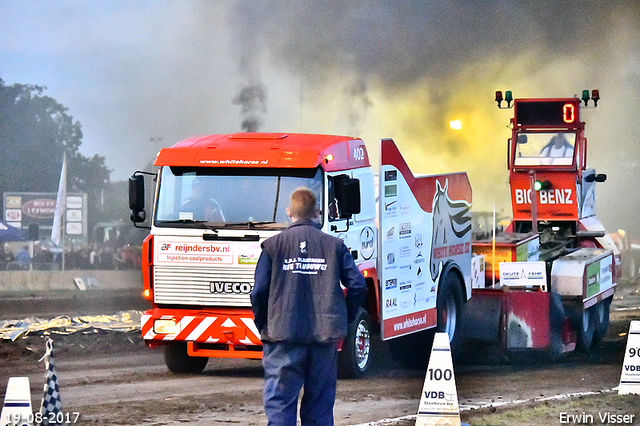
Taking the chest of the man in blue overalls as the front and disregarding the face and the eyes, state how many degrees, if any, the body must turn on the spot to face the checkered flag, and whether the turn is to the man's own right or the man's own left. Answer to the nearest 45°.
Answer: approximately 90° to the man's own left

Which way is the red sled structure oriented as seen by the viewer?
toward the camera

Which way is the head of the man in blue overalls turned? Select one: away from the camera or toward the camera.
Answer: away from the camera

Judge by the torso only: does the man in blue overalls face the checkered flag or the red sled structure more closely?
the red sled structure

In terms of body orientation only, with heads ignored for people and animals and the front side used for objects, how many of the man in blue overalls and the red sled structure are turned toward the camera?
1

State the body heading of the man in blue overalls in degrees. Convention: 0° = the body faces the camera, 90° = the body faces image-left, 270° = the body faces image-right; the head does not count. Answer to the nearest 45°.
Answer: approximately 180°

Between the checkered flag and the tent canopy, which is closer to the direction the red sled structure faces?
the checkered flag

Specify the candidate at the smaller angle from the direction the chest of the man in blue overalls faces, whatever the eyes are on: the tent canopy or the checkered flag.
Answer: the tent canopy

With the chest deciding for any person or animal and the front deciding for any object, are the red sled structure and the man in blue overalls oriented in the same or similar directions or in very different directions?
very different directions

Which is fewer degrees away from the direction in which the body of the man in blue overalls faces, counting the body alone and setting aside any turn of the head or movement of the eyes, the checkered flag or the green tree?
the green tree

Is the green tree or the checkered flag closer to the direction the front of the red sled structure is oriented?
the checkered flag
